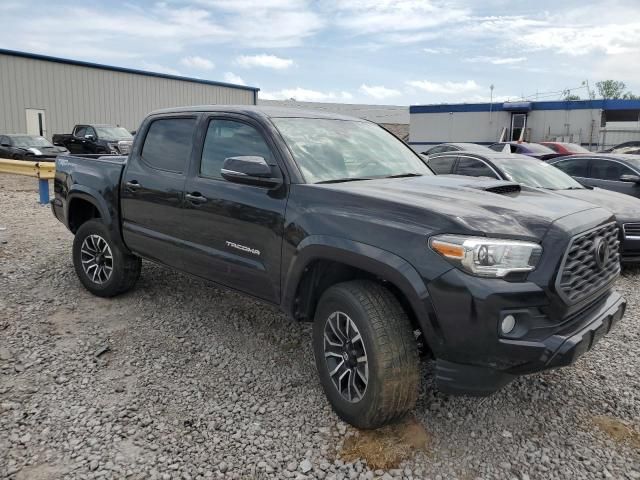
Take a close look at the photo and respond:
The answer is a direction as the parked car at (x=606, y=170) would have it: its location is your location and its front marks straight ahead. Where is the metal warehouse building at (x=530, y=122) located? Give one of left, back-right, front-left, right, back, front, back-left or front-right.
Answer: back-left

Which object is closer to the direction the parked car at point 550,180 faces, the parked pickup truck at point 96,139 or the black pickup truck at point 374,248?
the black pickup truck

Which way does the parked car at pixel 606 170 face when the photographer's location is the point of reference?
facing the viewer and to the right of the viewer

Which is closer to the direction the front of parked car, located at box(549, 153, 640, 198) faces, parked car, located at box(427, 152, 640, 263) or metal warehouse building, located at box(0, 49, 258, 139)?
the parked car

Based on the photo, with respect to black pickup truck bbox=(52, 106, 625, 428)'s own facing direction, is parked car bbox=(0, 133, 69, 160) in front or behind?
behind

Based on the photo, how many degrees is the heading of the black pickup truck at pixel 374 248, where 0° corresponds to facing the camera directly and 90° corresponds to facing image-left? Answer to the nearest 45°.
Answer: approximately 315°

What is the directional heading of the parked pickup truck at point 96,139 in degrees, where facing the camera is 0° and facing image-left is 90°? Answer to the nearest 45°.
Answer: approximately 315°

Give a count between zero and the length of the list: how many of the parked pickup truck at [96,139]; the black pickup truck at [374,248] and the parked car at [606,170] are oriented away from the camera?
0

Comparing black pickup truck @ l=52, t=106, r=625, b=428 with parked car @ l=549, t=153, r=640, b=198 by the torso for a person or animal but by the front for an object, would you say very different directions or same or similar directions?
same or similar directions

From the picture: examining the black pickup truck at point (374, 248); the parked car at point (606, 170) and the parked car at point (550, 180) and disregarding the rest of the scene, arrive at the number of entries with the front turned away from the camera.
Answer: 0

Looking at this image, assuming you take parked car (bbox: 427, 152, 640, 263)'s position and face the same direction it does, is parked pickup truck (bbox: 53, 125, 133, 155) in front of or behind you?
behind

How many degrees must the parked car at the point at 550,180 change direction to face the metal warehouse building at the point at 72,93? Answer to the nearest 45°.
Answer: approximately 180°

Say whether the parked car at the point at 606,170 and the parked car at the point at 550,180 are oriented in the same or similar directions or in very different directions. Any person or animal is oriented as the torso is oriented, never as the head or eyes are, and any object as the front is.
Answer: same or similar directions

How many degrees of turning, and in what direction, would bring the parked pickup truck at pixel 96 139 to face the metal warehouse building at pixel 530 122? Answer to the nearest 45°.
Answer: approximately 45° to its left
